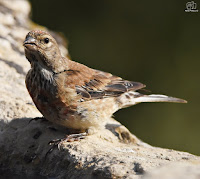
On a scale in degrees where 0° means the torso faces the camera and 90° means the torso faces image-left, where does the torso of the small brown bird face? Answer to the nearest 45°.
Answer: approximately 45°
